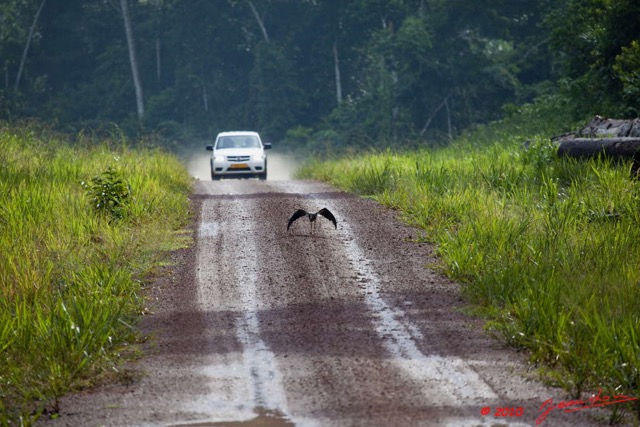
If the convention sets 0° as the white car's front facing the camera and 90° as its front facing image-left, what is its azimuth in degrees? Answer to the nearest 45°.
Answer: approximately 0°

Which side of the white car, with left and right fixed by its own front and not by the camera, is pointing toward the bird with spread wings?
front

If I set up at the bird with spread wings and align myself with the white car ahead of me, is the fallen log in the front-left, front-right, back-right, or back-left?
front-right
